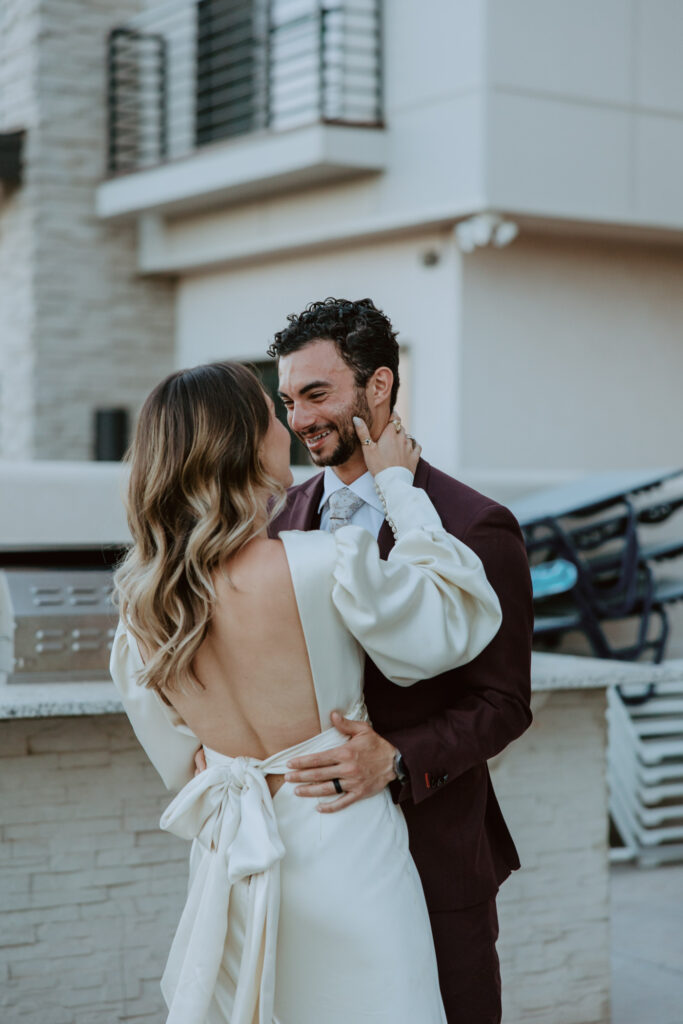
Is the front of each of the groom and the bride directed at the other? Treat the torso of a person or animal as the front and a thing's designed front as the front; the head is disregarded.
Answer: yes

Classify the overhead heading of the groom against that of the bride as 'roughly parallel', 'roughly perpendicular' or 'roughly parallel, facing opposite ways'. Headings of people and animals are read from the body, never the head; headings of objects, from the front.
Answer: roughly parallel, facing opposite ways

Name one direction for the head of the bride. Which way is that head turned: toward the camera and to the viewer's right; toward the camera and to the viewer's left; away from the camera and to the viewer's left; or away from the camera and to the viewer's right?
away from the camera and to the viewer's right

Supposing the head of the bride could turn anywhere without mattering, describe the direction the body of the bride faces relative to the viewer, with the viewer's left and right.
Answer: facing away from the viewer and to the right of the viewer

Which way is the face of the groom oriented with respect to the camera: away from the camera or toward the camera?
toward the camera

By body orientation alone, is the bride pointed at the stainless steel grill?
no

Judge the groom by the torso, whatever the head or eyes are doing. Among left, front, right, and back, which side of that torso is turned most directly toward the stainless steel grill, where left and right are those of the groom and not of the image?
right
